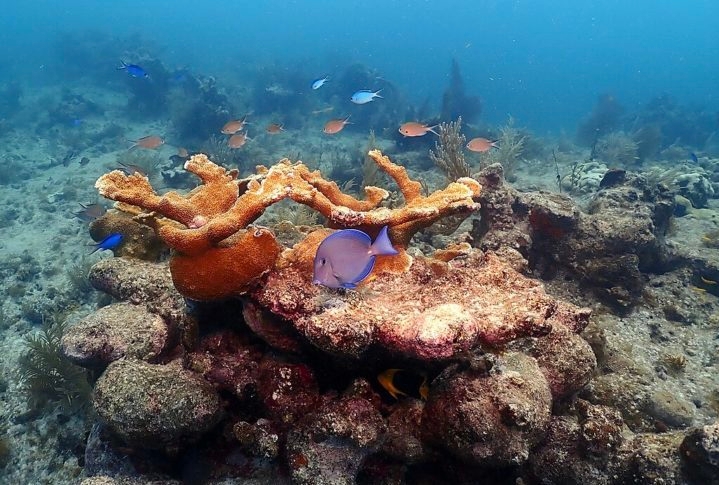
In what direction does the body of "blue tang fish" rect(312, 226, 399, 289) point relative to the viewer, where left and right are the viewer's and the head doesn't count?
facing to the left of the viewer

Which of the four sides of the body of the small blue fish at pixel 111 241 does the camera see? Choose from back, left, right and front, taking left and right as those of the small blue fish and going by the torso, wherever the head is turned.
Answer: right

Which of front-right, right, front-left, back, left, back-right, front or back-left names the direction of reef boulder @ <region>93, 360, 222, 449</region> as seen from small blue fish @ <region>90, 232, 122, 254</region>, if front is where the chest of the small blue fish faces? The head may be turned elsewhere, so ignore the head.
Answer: right

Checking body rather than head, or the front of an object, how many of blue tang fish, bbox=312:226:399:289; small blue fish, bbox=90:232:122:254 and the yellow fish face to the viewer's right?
1

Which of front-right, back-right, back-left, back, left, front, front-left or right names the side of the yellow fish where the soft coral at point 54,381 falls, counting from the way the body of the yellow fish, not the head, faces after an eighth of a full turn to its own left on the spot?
front-right

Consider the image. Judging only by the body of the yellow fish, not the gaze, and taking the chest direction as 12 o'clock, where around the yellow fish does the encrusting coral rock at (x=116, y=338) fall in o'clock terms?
The encrusting coral rock is roughly at 12 o'clock from the yellow fish.

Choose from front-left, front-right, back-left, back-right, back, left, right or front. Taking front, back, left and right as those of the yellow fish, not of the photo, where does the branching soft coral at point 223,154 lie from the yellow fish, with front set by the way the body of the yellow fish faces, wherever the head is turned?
front-right

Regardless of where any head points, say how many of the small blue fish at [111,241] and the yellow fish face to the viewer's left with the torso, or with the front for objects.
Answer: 1

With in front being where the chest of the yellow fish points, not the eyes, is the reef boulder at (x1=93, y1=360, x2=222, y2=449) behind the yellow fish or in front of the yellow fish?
in front

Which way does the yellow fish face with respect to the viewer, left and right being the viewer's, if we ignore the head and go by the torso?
facing to the left of the viewer

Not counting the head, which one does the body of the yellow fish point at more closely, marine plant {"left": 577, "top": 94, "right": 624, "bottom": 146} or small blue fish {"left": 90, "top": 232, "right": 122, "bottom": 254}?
the small blue fish

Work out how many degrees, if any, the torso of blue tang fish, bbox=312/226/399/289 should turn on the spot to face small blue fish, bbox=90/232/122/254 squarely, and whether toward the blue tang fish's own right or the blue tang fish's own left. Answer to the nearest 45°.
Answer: approximately 45° to the blue tang fish's own right
